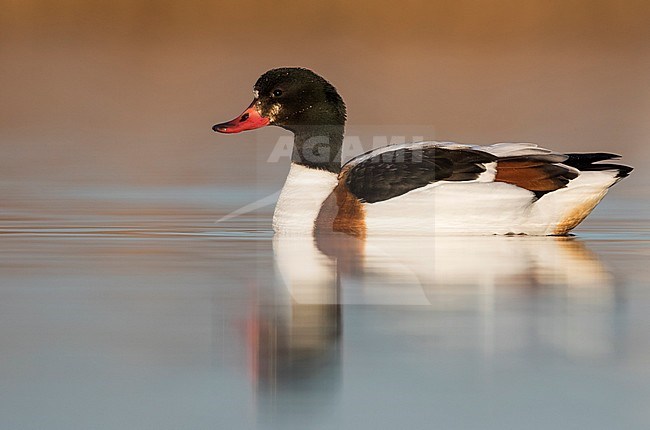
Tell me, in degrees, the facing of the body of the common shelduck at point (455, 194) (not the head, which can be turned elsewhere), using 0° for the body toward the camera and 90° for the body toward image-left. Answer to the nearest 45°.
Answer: approximately 90°
